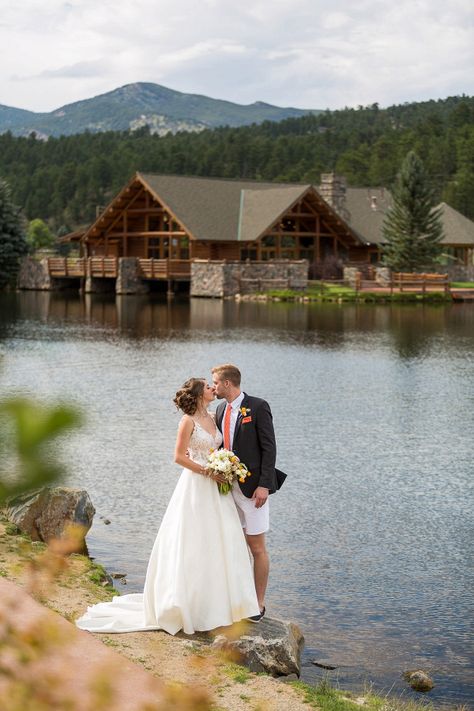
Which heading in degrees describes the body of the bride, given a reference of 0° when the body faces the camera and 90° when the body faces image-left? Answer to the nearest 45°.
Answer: approximately 315°

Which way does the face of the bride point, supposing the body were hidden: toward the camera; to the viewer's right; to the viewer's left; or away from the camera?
to the viewer's right

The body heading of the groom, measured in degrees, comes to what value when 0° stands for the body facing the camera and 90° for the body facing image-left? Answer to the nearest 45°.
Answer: approximately 45°

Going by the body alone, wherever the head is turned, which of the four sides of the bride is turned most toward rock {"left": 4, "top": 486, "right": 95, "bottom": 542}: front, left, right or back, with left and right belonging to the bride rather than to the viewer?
back
